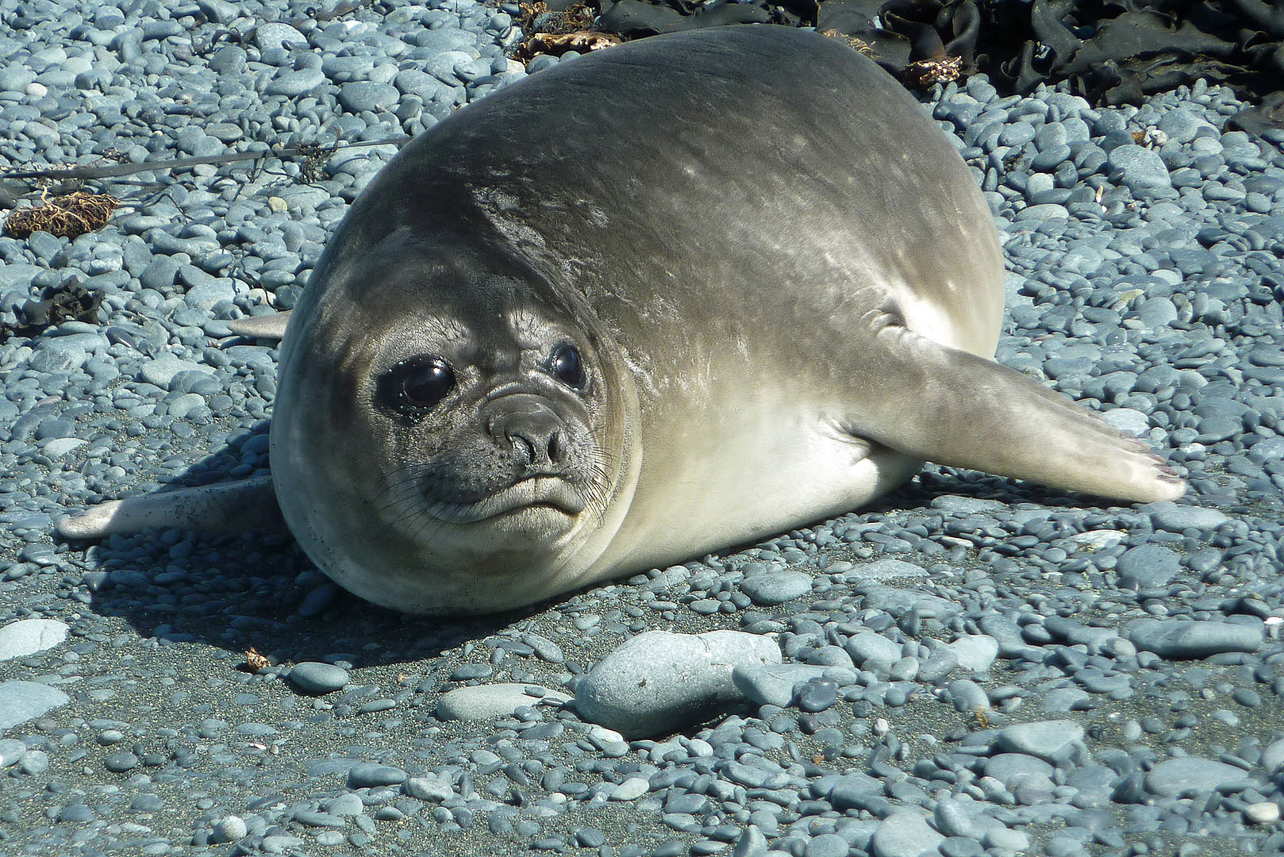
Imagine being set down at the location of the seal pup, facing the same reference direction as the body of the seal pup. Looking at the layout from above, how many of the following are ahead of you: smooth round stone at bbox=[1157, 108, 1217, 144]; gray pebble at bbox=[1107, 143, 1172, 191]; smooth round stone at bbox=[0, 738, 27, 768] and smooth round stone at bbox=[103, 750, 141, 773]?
2

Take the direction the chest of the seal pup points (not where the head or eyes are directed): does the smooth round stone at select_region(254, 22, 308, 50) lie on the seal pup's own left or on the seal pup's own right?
on the seal pup's own right

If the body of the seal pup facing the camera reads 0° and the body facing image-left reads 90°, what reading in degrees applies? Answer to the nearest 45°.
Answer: approximately 45°

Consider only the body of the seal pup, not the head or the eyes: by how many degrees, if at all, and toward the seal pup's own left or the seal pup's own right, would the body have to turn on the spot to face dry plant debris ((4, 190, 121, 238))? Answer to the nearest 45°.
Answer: approximately 90° to the seal pup's own right

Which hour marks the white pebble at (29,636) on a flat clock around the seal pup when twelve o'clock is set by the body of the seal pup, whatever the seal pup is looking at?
The white pebble is roughly at 1 o'clock from the seal pup.

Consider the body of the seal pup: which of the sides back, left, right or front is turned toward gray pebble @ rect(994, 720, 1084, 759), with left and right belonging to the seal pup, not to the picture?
left

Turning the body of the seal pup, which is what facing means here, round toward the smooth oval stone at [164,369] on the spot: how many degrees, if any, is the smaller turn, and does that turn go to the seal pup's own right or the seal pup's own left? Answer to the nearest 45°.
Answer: approximately 90° to the seal pup's own right

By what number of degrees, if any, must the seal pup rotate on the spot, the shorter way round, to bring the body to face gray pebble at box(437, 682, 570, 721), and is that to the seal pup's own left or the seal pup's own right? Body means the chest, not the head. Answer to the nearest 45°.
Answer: approximately 45° to the seal pup's own left

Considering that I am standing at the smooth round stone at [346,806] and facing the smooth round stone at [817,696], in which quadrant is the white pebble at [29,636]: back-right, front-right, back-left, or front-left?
back-left

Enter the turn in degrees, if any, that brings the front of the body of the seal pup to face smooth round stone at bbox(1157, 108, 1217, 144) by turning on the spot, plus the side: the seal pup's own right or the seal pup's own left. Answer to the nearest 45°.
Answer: approximately 180°

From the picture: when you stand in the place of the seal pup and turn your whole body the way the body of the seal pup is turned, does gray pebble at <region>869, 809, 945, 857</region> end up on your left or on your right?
on your left
